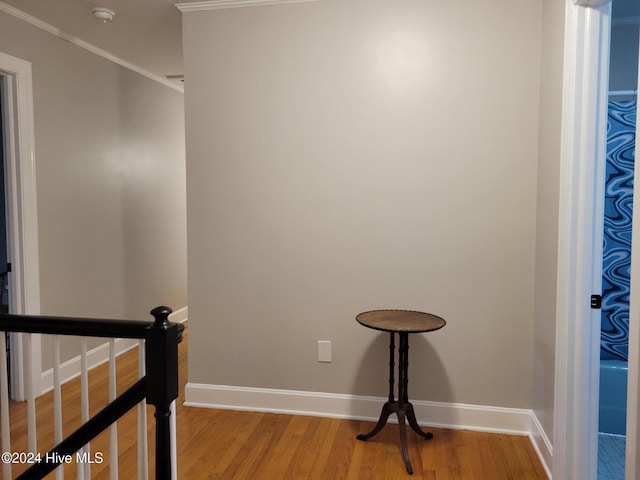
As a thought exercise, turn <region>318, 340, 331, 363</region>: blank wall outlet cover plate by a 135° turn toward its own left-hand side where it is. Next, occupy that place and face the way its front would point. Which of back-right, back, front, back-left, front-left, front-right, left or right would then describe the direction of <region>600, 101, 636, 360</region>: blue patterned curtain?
front-right

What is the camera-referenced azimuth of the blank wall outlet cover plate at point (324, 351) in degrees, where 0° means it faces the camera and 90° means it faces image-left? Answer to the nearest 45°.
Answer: approximately 0°
